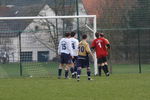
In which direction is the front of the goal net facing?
toward the camera
